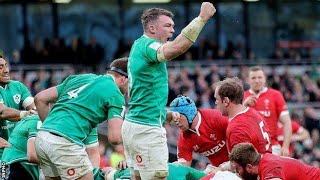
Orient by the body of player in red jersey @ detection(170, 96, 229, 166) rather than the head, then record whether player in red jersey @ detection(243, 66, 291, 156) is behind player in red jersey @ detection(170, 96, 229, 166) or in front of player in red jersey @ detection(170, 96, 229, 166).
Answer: behind

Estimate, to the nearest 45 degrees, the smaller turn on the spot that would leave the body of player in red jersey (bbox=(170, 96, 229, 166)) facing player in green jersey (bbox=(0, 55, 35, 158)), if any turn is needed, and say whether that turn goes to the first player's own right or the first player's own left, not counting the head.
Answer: approximately 45° to the first player's own right

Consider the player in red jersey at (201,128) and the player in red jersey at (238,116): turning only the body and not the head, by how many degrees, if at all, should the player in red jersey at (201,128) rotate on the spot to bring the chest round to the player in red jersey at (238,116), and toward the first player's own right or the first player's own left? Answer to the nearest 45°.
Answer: approximately 90° to the first player's own left

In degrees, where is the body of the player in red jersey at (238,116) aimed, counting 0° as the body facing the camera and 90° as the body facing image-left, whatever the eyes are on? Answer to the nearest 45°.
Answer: approximately 135°
